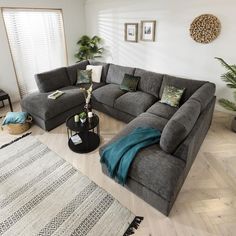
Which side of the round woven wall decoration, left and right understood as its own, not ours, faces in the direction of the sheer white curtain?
right

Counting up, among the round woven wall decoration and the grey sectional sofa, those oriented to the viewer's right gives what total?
0

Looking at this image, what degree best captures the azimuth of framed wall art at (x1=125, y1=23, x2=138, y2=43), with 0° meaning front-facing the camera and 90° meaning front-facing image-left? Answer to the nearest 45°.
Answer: approximately 45°

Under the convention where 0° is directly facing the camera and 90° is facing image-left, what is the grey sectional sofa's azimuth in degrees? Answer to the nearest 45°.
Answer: approximately 45°

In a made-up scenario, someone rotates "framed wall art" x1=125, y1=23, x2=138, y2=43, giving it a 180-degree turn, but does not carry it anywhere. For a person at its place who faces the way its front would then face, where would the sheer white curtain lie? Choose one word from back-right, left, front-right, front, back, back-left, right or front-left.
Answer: back-left

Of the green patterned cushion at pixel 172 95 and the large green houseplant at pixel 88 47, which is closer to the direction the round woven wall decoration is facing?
the green patterned cushion

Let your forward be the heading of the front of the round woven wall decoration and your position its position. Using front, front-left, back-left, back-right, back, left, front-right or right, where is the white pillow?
right

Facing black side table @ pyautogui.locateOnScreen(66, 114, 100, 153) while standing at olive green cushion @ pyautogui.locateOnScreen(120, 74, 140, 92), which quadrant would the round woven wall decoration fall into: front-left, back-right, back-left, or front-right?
back-left

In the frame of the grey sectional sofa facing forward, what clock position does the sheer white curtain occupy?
The sheer white curtain is roughly at 3 o'clock from the grey sectional sofa.

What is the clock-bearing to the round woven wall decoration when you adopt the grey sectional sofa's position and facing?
The round woven wall decoration is roughly at 6 o'clock from the grey sectional sofa.

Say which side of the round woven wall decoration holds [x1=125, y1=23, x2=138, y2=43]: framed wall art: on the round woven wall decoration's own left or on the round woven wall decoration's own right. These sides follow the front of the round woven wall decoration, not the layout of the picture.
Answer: on the round woven wall decoration's own right

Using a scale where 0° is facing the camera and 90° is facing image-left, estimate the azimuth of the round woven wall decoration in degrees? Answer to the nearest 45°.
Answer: approximately 0°

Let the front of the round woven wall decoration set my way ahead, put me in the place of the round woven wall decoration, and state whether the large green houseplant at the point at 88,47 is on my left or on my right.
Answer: on my right
